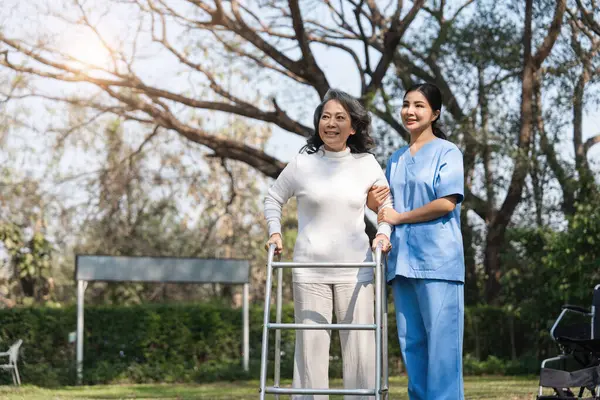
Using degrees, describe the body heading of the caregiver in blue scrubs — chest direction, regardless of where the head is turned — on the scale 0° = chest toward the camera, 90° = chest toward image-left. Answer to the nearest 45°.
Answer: approximately 45°

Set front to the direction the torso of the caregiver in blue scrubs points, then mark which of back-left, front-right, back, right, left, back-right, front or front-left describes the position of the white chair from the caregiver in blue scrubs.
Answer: right

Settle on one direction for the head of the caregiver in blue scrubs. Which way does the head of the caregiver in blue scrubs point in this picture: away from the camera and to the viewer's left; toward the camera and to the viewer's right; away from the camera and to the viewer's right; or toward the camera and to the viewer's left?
toward the camera and to the viewer's left

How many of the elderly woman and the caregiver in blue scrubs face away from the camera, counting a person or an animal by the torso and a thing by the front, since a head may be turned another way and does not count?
0

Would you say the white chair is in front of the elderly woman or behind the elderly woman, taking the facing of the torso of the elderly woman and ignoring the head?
behind

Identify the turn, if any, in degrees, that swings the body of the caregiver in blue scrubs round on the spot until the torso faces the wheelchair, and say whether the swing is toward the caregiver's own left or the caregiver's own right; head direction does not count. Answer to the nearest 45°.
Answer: approximately 180°

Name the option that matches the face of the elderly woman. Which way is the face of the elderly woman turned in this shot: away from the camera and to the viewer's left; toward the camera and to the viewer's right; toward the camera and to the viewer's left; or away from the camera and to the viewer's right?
toward the camera and to the viewer's left

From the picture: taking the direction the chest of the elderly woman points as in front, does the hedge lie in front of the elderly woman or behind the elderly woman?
behind

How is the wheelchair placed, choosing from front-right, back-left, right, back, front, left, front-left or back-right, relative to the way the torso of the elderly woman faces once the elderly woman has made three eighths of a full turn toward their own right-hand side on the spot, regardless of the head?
right
